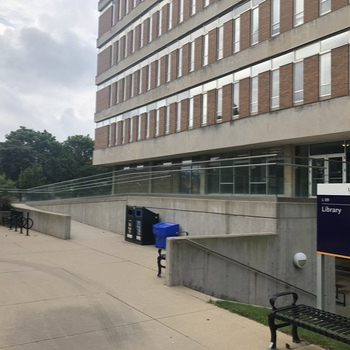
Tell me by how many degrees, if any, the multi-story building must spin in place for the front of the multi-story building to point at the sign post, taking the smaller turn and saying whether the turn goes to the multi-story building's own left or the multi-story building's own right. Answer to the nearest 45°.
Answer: approximately 45° to the multi-story building's own left

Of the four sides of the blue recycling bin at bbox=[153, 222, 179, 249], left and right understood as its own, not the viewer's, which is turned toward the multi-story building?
back

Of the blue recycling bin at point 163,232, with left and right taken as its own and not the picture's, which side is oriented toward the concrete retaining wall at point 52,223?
right
